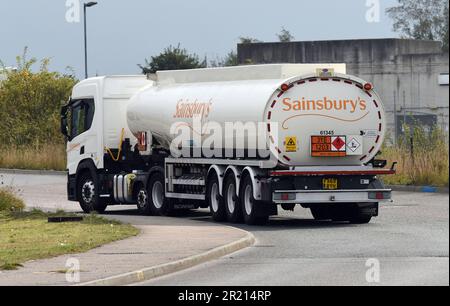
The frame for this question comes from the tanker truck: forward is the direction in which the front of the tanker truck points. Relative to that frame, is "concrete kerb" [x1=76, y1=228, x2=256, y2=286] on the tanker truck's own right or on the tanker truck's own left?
on the tanker truck's own left

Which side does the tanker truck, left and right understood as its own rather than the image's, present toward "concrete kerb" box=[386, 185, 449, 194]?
right

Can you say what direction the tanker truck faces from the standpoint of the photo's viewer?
facing away from the viewer and to the left of the viewer
